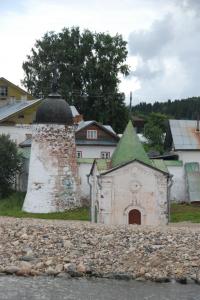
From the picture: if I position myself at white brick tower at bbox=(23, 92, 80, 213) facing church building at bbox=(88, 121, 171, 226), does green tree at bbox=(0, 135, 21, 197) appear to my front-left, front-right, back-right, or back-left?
back-left

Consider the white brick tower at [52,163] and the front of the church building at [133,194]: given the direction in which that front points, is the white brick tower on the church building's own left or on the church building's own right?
on the church building's own right

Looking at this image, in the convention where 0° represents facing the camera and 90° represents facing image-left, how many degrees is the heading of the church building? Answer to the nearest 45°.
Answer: approximately 0°

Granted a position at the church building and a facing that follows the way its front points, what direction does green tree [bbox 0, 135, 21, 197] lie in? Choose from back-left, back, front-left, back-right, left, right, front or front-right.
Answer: back-right
